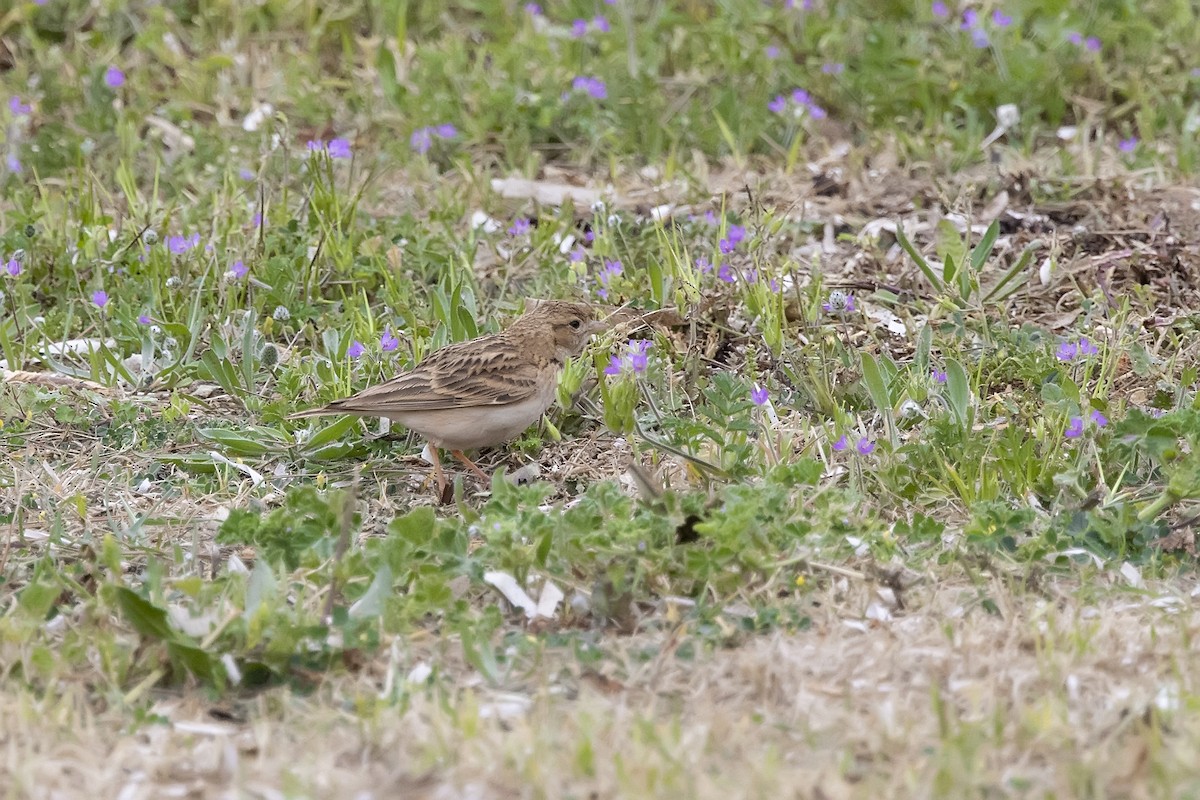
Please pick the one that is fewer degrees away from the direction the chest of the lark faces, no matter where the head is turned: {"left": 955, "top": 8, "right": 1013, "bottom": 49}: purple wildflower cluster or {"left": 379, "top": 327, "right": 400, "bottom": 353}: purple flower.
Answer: the purple wildflower cluster

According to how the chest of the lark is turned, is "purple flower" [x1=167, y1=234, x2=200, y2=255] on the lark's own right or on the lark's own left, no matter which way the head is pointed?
on the lark's own left

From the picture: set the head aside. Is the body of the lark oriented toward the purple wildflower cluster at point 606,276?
no

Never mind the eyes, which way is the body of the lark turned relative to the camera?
to the viewer's right

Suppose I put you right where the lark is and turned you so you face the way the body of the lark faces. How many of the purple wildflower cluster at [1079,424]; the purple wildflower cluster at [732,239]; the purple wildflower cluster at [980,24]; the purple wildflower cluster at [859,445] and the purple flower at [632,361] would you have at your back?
0

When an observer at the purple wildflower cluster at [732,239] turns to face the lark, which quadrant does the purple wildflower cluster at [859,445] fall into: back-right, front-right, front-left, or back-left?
front-left

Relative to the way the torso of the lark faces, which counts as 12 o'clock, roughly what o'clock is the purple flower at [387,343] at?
The purple flower is roughly at 8 o'clock from the lark.

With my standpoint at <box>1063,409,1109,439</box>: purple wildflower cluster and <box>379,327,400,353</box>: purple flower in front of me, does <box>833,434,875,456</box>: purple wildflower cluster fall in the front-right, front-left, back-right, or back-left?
front-left

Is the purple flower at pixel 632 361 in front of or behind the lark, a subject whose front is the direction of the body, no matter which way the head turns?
in front

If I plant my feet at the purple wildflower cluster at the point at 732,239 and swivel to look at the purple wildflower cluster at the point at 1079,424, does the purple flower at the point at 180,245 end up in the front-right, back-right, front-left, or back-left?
back-right

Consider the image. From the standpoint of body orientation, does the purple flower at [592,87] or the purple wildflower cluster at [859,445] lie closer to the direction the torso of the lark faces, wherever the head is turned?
the purple wildflower cluster

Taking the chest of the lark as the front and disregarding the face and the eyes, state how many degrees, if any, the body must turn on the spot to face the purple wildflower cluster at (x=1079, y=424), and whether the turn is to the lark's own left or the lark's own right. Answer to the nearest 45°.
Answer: approximately 45° to the lark's own right

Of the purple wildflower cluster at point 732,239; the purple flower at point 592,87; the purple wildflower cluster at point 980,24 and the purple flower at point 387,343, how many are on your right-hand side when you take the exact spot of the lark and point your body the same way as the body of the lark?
0

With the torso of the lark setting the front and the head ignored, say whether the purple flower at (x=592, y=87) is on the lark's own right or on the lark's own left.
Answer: on the lark's own left

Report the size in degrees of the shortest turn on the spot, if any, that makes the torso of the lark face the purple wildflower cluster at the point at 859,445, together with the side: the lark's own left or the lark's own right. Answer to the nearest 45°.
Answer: approximately 45° to the lark's own right

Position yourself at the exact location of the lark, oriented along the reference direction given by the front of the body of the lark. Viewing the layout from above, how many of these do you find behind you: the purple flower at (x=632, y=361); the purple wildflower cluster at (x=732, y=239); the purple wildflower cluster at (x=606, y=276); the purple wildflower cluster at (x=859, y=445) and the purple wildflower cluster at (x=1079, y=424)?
0

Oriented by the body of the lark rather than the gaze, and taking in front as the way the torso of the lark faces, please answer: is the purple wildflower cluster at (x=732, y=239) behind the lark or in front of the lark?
in front
